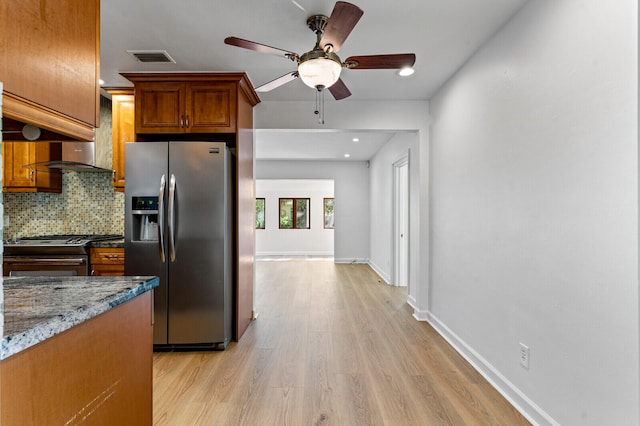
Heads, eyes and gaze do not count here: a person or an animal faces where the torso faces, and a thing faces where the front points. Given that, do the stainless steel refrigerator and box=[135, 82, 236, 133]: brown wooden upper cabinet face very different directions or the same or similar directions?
same or similar directions

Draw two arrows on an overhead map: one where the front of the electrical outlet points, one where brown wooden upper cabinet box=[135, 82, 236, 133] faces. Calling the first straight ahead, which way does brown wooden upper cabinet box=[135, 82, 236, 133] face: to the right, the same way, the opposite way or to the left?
to the left

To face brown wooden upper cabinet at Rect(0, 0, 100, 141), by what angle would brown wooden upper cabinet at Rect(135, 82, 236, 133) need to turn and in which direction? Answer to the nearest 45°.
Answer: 0° — it already faces it

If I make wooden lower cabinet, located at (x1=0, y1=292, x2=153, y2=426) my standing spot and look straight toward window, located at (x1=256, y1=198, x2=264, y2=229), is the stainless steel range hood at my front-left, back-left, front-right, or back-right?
front-left

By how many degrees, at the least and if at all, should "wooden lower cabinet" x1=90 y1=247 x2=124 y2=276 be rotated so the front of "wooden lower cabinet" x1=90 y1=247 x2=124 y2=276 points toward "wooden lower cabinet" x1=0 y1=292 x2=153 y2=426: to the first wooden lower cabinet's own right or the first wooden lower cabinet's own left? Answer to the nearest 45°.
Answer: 0° — it already faces it

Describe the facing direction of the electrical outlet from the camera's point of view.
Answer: facing the viewer and to the left of the viewer

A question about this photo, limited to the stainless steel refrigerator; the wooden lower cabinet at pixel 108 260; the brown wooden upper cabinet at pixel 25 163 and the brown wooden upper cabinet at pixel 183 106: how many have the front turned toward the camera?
4

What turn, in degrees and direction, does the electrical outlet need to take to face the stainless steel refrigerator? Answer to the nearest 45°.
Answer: approximately 45° to its right

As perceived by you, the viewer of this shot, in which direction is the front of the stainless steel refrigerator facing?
facing the viewer

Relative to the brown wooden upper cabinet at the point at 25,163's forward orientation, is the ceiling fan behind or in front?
in front

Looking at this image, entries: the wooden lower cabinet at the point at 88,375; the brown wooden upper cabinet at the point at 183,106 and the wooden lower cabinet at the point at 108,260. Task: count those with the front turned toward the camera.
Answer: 2

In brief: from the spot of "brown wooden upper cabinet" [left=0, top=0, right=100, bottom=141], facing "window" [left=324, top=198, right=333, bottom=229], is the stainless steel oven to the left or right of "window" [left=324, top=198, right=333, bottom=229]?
left

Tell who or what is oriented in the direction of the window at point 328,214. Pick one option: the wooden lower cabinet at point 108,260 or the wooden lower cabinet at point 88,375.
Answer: the wooden lower cabinet at point 88,375

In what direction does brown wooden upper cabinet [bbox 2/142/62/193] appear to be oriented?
toward the camera

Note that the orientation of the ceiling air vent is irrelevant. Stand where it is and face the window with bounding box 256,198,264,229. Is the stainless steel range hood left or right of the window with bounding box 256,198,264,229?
left

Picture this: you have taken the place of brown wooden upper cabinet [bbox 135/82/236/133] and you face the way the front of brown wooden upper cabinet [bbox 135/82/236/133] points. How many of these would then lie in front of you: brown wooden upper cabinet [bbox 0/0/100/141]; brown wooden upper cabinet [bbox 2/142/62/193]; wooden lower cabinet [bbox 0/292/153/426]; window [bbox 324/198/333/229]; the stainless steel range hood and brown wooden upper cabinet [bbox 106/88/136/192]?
2
